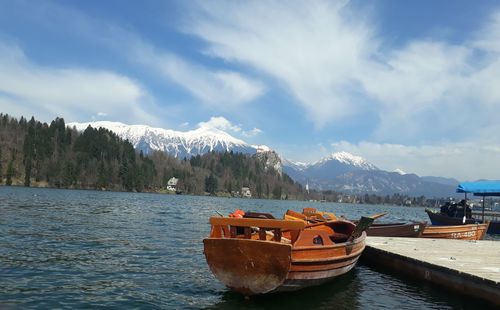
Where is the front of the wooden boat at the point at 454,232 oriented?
to the viewer's right

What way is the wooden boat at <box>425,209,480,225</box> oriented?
to the viewer's left

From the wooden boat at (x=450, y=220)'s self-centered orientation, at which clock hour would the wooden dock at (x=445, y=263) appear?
The wooden dock is roughly at 9 o'clock from the wooden boat.

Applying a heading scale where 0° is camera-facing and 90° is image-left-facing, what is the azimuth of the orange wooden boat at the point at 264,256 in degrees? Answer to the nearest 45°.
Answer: approximately 225°

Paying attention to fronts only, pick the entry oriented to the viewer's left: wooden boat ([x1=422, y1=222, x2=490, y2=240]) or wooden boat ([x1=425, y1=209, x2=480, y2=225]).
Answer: wooden boat ([x1=425, y1=209, x2=480, y2=225])

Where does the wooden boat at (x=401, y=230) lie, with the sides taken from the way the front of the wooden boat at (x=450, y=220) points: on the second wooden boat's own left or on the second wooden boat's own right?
on the second wooden boat's own left

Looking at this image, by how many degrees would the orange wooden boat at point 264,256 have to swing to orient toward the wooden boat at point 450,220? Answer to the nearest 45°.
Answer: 0° — it already faces it
